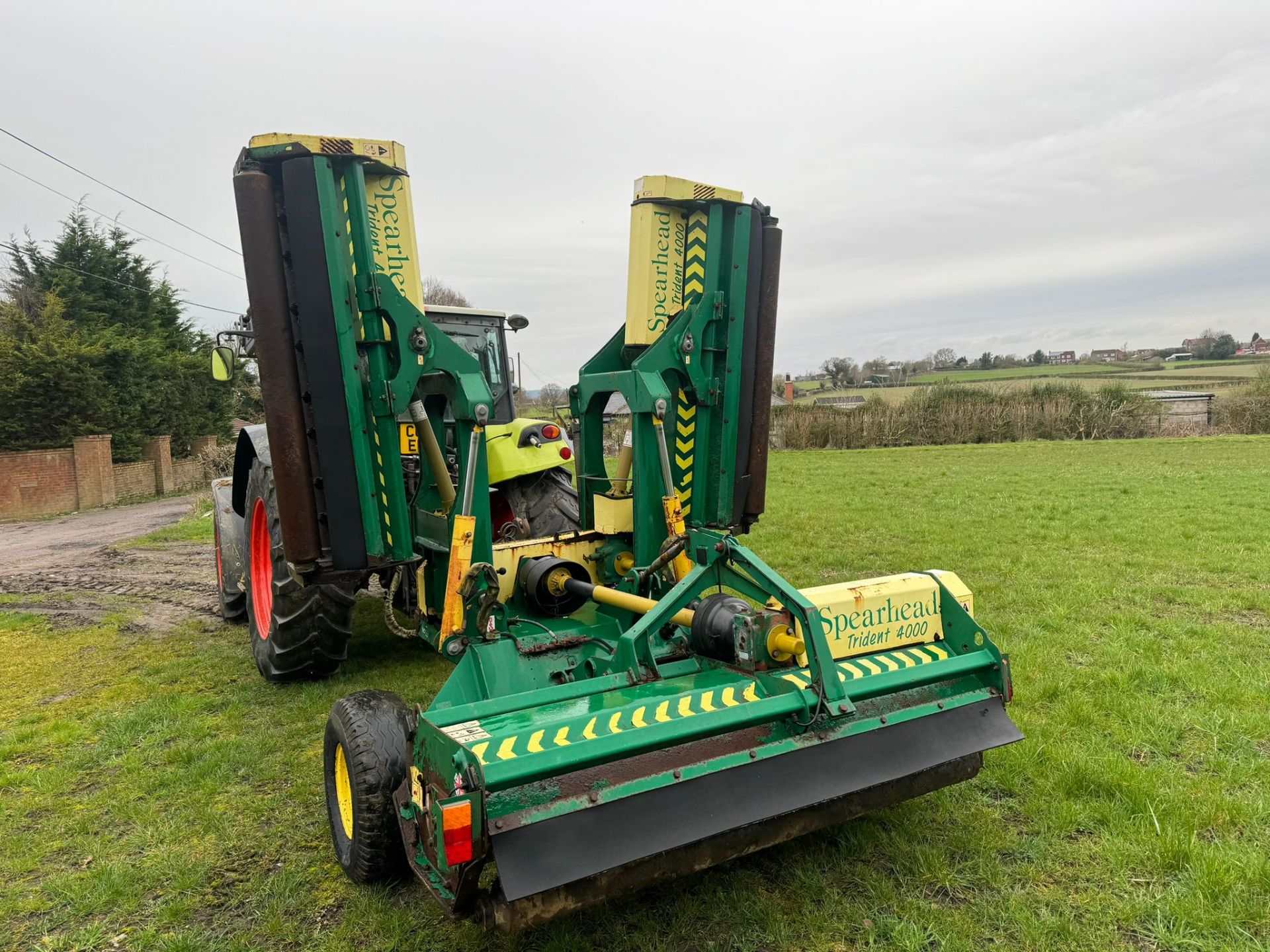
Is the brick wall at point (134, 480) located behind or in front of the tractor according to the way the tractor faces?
in front

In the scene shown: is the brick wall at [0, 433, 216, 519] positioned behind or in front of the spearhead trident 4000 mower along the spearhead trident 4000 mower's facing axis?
in front

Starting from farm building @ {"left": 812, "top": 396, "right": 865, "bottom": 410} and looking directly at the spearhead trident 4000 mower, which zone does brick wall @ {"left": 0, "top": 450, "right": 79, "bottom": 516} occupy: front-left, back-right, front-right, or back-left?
front-right

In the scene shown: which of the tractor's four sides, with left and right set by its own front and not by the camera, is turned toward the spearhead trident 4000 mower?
back

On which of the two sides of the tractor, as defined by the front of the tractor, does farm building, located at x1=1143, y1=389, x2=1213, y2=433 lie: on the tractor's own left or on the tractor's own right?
on the tractor's own right

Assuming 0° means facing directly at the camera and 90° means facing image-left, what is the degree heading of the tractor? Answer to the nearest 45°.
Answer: approximately 135°

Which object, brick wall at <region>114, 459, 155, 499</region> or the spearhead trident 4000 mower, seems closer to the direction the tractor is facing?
the brick wall

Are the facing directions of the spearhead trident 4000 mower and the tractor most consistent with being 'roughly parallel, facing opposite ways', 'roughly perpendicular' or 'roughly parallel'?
roughly parallel

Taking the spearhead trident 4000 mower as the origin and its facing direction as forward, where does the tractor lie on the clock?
The tractor is roughly at 12 o'clock from the spearhead trident 4000 mower.

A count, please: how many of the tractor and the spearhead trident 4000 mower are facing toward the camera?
0

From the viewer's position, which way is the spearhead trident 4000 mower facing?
facing away from the viewer and to the left of the viewer
